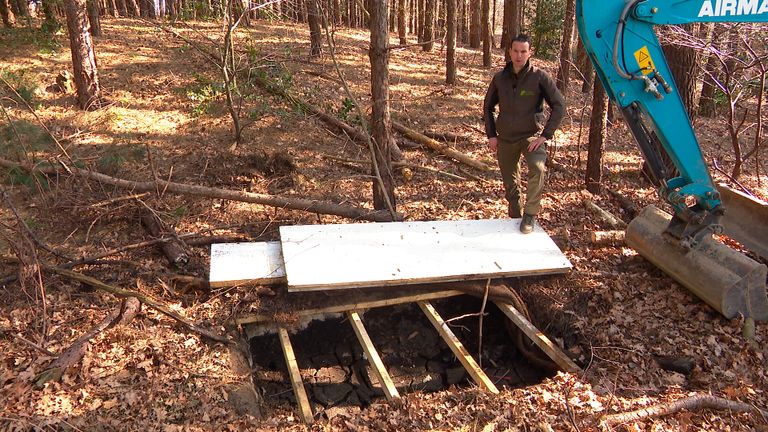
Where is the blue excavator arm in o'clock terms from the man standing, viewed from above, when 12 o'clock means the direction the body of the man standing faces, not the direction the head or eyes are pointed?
The blue excavator arm is roughly at 10 o'clock from the man standing.

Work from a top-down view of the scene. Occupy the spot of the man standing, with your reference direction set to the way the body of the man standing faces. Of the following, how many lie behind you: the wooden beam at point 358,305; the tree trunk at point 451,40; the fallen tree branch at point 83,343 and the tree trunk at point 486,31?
2

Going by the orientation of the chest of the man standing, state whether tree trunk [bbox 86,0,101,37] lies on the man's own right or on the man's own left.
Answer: on the man's own right

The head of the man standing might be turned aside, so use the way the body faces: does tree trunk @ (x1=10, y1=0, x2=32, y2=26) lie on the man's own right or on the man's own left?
on the man's own right

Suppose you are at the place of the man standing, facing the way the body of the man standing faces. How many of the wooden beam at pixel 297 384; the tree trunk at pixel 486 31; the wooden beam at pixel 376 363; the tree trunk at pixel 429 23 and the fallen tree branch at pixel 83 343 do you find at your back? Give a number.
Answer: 2

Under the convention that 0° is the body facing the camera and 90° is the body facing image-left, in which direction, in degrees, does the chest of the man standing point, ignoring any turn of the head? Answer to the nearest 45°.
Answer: approximately 0°
